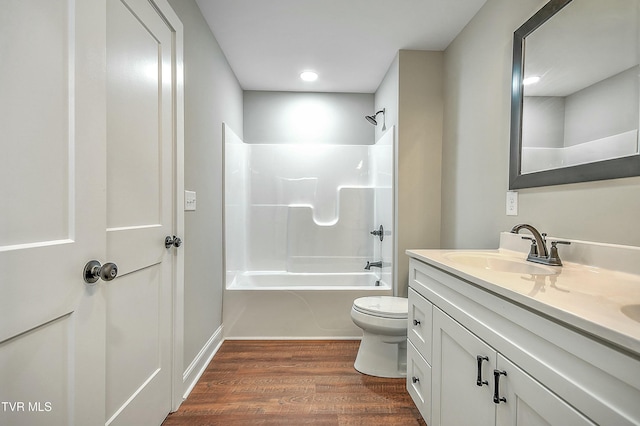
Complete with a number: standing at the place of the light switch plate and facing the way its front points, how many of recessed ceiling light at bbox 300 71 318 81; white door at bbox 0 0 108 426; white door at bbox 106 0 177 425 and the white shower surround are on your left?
2

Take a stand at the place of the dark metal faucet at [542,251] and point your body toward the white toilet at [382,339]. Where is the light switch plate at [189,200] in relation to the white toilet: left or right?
left

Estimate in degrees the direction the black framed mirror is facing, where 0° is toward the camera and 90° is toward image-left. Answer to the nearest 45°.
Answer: approximately 45°

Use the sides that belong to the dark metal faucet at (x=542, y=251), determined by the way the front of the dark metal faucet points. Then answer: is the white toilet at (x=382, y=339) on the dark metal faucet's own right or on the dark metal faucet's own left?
on the dark metal faucet's own right

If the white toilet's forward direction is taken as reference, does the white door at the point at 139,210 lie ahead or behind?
ahead

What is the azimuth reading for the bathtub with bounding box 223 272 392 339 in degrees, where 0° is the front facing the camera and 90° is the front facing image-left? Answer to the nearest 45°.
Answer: approximately 0°
